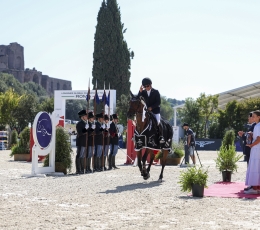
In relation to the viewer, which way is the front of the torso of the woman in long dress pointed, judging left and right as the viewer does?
facing to the left of the viewer

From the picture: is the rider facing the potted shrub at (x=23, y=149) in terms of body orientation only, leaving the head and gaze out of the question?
no

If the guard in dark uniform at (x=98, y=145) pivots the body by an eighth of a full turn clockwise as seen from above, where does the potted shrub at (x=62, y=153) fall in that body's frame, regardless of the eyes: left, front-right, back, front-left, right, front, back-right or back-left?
right

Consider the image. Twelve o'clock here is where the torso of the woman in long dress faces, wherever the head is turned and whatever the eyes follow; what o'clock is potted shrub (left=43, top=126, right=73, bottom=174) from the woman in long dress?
The potted shrub is roughly at 1 o'clock from the woman in long dress.

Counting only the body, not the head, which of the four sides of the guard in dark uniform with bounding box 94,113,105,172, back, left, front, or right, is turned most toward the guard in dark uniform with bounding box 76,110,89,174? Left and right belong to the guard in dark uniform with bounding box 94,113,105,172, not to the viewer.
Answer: right

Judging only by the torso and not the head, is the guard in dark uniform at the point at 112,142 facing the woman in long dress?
no

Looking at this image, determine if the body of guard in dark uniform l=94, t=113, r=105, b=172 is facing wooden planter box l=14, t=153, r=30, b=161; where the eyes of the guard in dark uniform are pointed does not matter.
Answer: no

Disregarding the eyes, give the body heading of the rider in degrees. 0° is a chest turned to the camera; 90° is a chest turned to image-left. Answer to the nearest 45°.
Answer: approximately 45°

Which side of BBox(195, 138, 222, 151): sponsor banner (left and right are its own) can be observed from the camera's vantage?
front

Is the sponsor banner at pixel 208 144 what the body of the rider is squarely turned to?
no

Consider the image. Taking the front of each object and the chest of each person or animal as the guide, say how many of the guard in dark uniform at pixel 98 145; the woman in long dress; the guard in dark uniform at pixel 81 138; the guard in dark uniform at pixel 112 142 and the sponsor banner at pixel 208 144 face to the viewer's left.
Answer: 1
